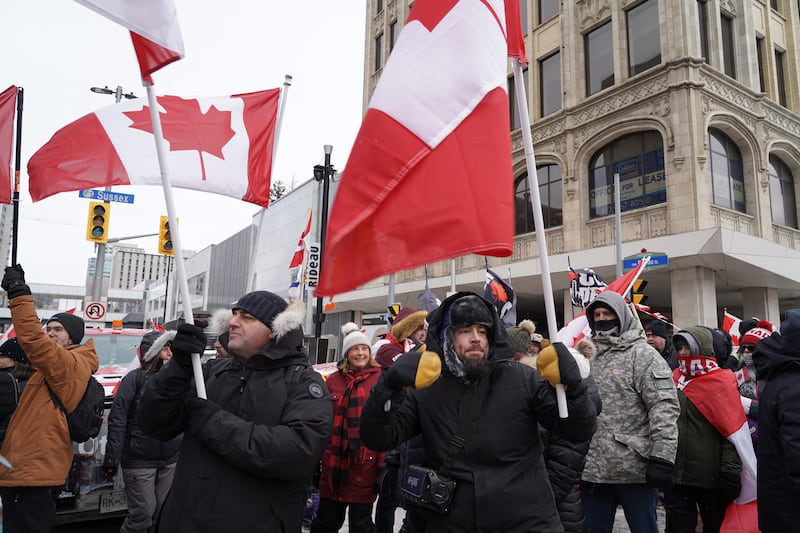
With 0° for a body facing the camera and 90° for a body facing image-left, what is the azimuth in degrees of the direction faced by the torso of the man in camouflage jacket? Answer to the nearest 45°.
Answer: approximately 45°

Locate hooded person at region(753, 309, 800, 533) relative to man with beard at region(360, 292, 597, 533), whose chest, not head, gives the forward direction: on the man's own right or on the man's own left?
on the man's own left
